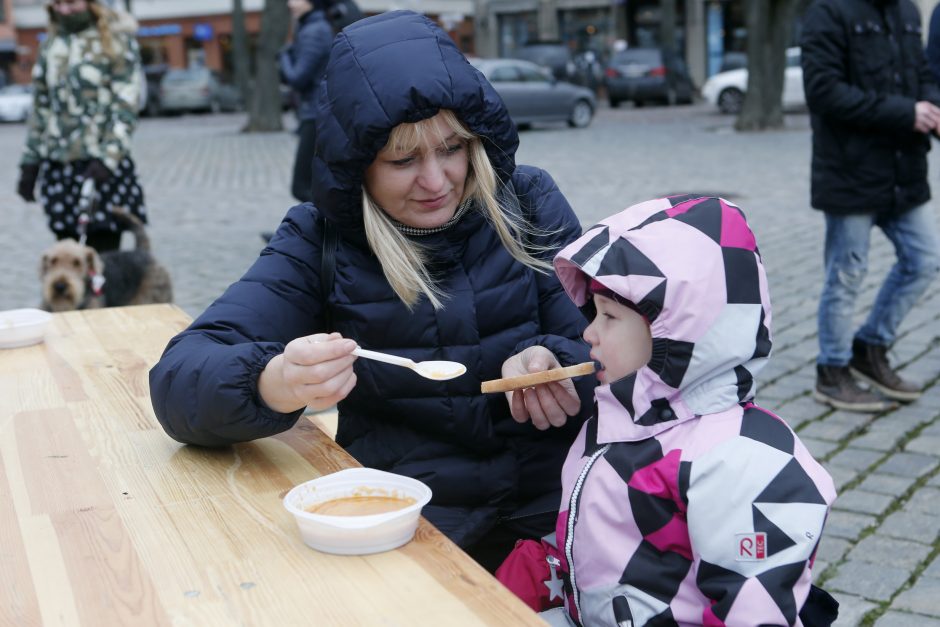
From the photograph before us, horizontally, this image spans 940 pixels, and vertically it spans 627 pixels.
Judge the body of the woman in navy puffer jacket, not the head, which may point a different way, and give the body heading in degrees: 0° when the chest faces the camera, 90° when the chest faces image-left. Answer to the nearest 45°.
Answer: approximately 315°

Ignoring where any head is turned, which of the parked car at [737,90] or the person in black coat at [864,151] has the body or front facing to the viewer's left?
the parked car

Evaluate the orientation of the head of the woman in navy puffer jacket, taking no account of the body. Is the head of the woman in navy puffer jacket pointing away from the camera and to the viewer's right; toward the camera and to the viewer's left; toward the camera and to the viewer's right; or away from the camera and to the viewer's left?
toward the camera and to the viewer's right

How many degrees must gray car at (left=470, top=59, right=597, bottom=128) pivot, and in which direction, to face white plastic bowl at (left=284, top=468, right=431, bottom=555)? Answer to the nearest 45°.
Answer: approximately 90° to its right

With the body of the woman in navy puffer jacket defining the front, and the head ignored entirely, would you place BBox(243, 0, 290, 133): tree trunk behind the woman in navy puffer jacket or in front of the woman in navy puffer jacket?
behind

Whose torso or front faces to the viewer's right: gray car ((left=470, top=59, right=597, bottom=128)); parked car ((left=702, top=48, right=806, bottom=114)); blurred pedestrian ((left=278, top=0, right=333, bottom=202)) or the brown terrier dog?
the gray car

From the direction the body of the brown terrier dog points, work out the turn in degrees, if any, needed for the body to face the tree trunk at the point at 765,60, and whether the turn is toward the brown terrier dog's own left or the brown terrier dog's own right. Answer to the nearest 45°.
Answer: approximately 180°

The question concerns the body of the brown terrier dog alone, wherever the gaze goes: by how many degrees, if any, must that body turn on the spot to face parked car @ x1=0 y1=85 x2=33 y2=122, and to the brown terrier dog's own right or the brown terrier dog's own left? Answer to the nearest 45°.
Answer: approximately 135° to the brown terrier dog's own right

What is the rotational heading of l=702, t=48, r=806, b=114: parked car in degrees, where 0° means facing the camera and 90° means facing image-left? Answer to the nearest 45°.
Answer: approximately 90°

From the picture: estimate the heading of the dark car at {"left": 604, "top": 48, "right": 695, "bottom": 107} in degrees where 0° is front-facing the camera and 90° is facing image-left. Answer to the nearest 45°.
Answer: approximately 225°

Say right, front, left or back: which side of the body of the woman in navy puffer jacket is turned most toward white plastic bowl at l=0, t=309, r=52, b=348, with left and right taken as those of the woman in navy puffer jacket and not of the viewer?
back

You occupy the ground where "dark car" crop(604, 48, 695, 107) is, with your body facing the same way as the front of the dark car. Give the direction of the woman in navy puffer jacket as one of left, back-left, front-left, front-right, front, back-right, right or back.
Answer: back-right
